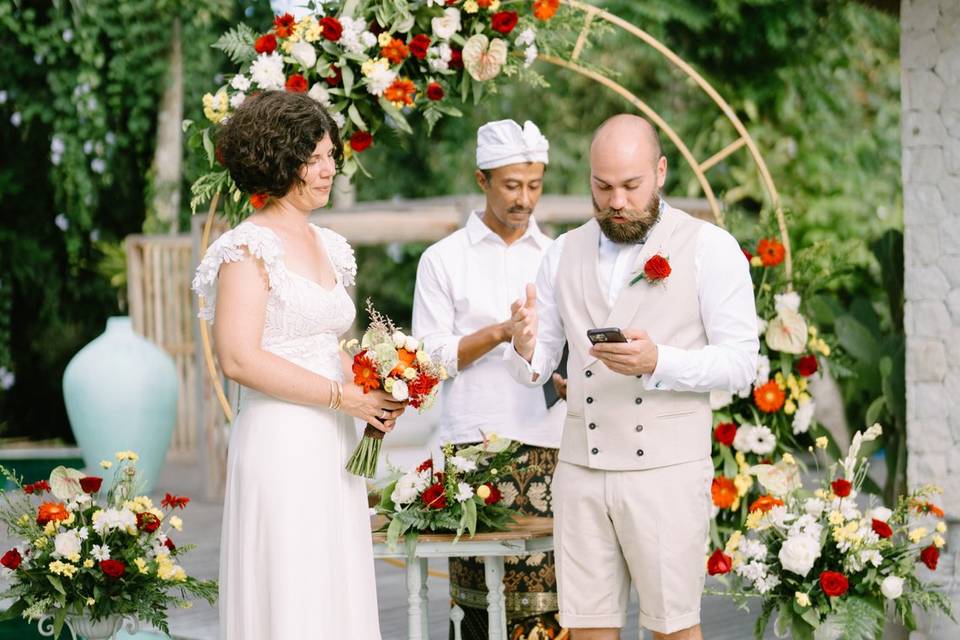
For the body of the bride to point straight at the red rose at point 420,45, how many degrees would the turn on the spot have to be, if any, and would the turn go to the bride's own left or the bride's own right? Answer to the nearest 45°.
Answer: approximately 135° to the bride's own left

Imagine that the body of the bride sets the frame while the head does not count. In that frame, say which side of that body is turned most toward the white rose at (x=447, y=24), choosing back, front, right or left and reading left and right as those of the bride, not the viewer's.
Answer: left

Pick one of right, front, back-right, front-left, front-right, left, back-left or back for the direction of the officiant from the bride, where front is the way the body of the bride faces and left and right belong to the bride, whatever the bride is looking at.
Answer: left

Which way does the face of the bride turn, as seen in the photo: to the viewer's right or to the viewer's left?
to the viewer's right

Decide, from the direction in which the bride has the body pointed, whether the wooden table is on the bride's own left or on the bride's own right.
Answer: on the bride's own left

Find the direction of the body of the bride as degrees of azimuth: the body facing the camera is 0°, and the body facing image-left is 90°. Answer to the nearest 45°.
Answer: approximately 315°

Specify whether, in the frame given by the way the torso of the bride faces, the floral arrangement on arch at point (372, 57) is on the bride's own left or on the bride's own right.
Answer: on the bride's own left

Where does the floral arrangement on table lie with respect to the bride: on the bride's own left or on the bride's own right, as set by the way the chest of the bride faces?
on the bride's own left

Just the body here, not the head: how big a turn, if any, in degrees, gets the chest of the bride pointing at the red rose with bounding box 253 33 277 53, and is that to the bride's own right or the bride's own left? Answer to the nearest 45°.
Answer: approximately 135° to the bride's own left

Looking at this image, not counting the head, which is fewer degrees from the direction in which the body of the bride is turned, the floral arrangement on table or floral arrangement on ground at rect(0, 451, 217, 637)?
the floral arrangement on table
